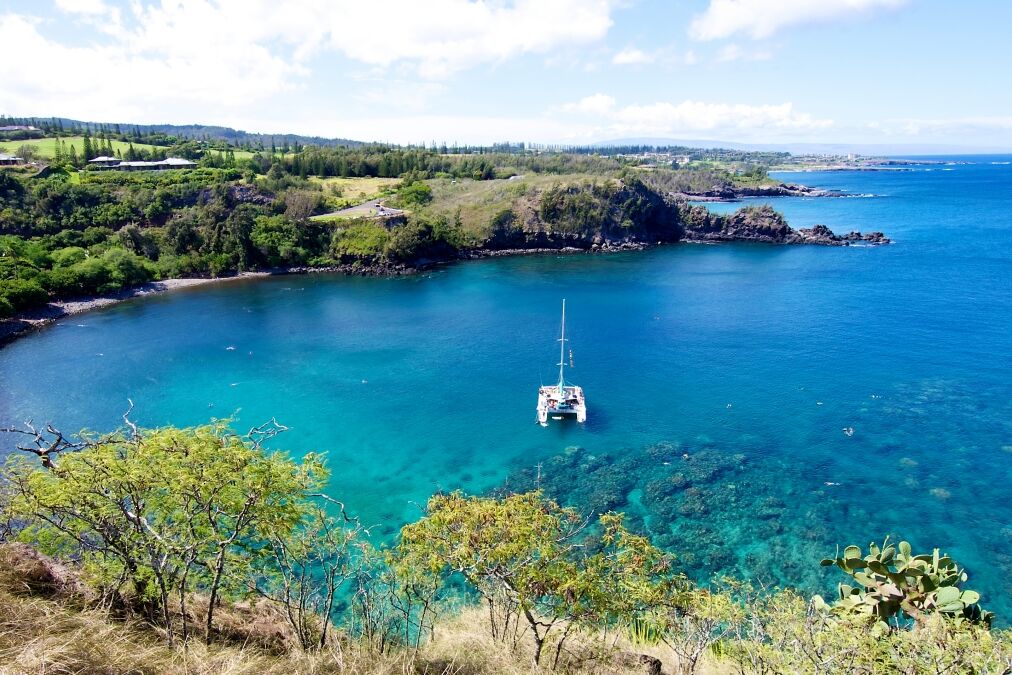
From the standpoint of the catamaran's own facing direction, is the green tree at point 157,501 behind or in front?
behind

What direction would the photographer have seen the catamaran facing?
facing away from the viewer

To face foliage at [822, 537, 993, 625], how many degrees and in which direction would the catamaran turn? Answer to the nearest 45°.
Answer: approximately 180°

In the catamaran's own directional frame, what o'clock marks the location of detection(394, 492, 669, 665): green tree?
The green tree is roughly at 6 o'clock from the catamaran.
